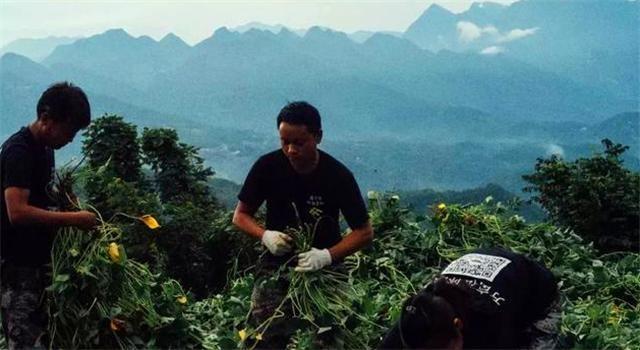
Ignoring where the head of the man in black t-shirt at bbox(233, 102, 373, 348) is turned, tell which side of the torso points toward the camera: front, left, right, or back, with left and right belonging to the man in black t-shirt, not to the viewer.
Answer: front

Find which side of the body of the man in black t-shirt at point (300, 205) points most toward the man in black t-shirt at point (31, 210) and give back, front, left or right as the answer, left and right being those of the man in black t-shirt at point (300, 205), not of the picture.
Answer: right

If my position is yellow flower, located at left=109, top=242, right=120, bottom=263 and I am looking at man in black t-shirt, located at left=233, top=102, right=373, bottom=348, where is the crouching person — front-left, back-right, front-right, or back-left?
front-right

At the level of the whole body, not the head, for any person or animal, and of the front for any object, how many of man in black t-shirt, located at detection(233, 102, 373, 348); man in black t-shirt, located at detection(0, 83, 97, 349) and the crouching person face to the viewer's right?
1

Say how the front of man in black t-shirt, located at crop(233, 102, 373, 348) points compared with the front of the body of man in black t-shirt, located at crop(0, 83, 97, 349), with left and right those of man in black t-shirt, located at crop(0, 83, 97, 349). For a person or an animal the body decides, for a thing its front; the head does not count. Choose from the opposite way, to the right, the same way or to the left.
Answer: to the right

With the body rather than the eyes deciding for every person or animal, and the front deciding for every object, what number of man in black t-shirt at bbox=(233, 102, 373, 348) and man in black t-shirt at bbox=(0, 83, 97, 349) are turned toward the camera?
1

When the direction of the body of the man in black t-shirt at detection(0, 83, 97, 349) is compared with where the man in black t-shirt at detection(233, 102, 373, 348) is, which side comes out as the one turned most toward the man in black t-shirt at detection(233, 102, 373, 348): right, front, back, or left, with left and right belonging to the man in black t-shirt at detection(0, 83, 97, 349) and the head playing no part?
front

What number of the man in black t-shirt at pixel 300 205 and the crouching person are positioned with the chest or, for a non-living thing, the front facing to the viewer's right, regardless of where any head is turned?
0

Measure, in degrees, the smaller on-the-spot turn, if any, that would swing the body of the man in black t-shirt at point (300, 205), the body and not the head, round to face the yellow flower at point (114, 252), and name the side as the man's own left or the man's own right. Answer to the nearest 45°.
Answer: approximately 90° to the man's own right

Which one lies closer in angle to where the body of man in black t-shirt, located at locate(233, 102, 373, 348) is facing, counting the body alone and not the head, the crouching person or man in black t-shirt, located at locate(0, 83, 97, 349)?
the crouching person

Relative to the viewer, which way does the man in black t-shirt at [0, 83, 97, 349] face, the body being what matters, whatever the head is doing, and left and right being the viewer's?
facing to the right of the viewer
